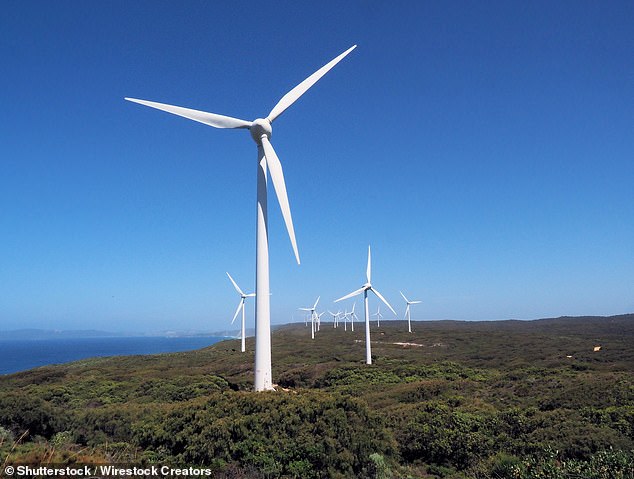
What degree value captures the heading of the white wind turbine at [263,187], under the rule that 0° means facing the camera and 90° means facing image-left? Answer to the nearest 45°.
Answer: approximately 0°
